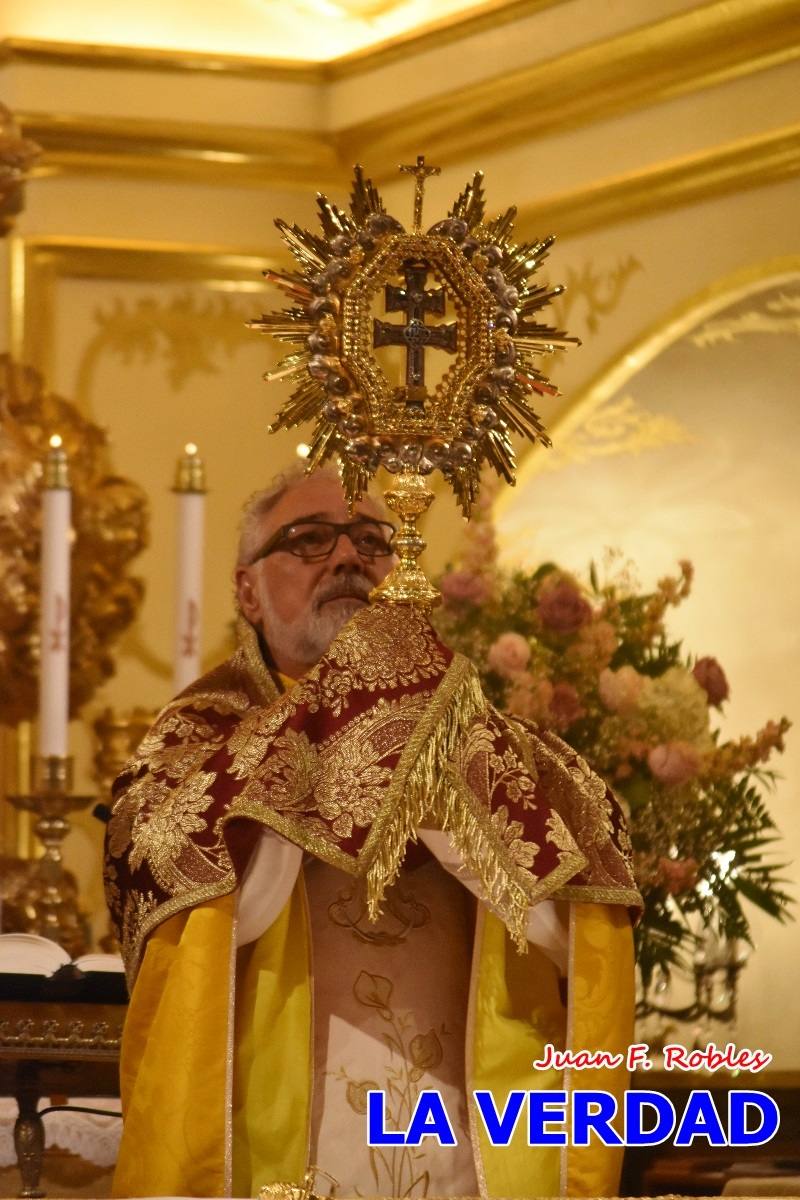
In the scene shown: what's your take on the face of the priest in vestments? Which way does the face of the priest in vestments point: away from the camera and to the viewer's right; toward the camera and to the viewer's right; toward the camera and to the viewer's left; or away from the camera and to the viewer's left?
toward the camera and to the viewer's right

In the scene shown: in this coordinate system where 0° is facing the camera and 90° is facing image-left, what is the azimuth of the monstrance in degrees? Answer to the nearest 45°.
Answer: approximately 0°

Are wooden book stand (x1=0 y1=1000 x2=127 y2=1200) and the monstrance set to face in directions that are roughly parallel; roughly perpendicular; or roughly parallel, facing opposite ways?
roughly parallel

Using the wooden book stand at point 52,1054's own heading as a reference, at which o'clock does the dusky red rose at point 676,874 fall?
The dusky red rose is roughly at 9 o'clock from the wooden book stand.

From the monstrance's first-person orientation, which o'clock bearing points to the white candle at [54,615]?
The white candle is roughly at 5 o'clock from the monstrance.
